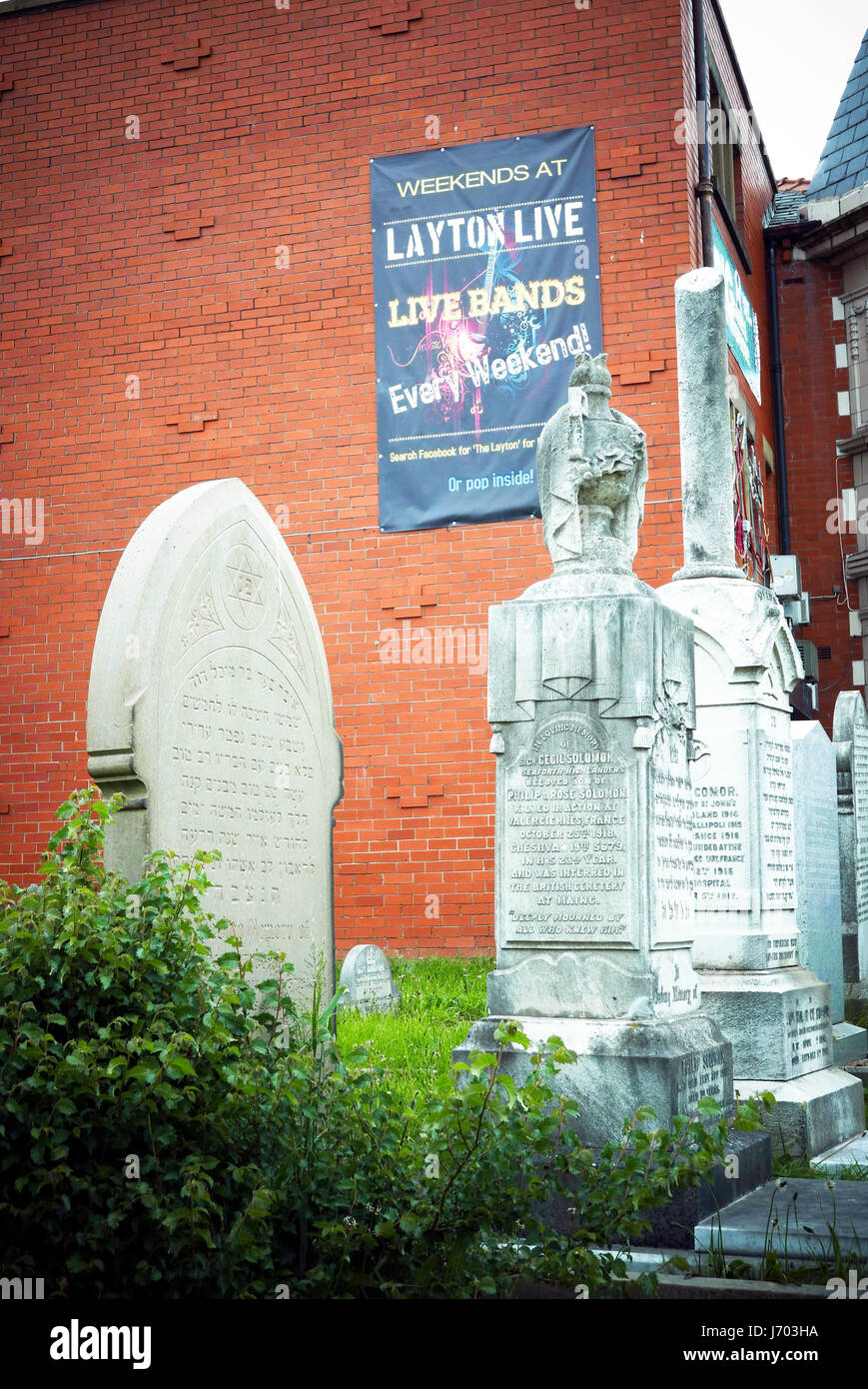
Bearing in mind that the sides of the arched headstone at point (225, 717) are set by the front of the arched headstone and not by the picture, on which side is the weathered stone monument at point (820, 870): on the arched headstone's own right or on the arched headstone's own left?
on the arched headstone's own left

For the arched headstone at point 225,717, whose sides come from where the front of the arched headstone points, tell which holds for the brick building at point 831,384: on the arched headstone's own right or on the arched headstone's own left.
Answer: on the arched headstone's own left

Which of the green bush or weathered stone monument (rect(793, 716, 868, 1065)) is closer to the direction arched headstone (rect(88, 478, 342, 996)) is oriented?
the green bush

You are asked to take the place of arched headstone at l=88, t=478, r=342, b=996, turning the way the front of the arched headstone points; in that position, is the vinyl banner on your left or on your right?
on your left

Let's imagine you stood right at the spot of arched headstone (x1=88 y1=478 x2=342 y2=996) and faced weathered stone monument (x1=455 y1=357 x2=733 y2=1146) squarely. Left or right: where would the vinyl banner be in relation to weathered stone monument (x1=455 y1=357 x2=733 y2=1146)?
left

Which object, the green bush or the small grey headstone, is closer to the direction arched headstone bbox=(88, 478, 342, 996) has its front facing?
the green bush

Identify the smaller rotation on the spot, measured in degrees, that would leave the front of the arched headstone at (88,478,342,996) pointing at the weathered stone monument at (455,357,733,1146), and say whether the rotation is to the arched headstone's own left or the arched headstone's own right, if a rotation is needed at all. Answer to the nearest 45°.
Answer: approximately 90° to the arched headstone's own left

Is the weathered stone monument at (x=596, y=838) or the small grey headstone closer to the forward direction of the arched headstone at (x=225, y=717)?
the weathered stone monument

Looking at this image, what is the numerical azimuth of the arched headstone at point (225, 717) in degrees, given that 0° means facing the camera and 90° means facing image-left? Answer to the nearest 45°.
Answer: approximately 315°

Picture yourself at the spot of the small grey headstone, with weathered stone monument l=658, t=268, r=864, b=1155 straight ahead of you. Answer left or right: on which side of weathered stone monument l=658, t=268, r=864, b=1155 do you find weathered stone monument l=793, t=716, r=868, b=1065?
left
